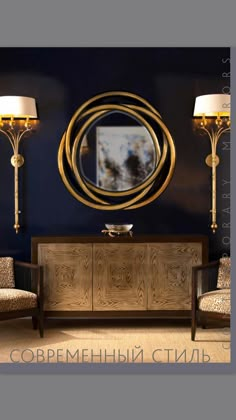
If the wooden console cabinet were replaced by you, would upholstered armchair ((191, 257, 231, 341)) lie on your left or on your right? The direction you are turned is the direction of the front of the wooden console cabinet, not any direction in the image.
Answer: on your left

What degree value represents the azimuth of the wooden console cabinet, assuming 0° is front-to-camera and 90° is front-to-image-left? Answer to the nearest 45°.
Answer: approximately 0°

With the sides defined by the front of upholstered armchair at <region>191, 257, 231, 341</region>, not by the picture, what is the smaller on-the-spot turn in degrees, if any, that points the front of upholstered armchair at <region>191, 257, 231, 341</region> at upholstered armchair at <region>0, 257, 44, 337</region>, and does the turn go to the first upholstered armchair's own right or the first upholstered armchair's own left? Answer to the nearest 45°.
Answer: approximately 45° to the first upholstered armchair's own right

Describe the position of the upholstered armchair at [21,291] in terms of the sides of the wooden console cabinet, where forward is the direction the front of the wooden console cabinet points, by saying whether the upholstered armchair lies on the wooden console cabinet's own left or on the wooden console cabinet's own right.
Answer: on the wooden console cabinet's own right

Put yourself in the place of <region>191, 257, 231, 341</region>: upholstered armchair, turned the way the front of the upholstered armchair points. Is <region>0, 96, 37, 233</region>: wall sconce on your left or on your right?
on your right

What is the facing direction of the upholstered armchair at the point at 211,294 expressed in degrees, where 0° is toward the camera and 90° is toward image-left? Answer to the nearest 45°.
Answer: approximately 45°
